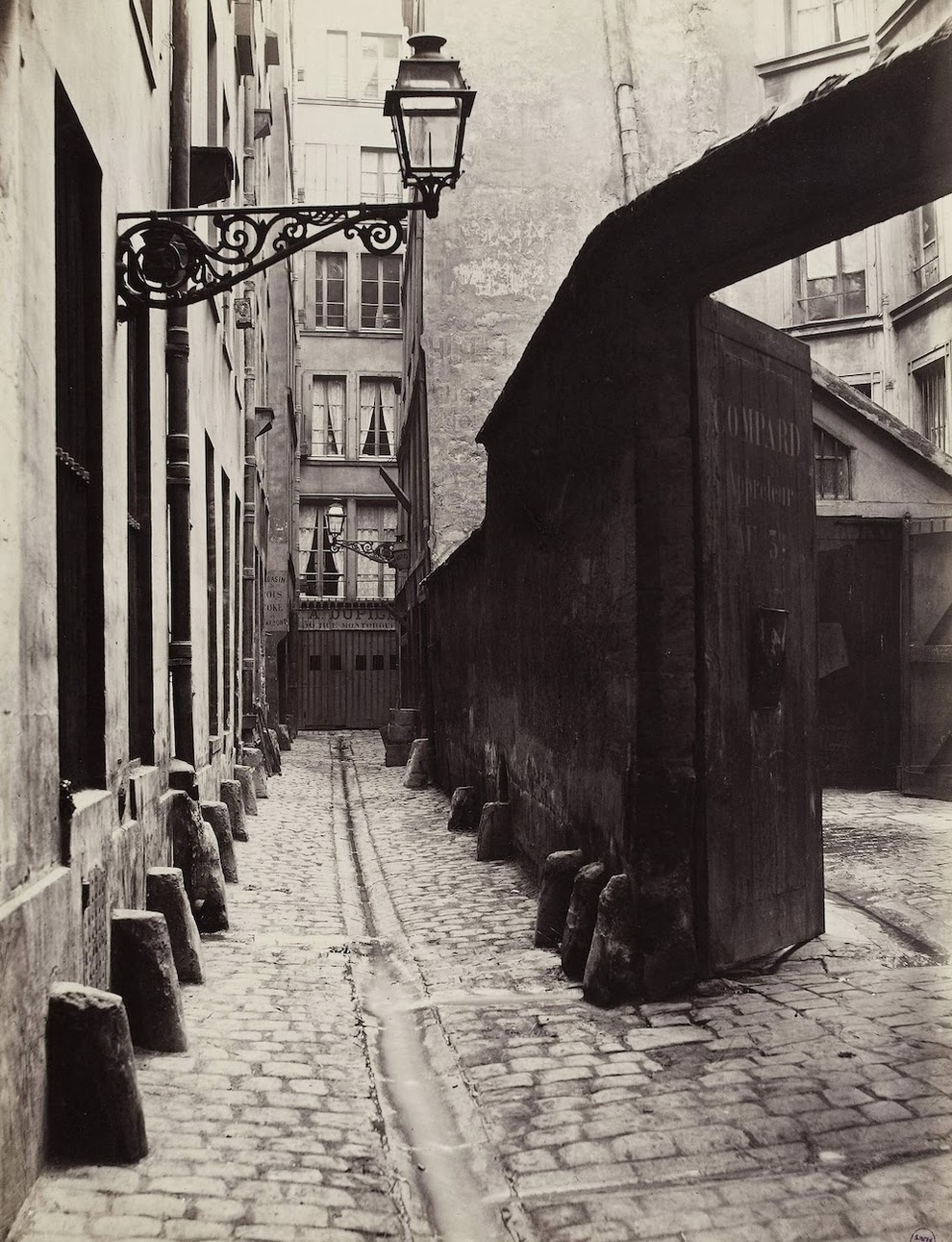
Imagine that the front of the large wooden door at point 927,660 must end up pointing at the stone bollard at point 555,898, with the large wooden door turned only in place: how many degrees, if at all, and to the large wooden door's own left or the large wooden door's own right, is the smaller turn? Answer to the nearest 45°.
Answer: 0° — it already faces it

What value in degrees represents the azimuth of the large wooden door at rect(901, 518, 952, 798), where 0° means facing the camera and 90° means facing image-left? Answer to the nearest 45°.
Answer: approximately 0°

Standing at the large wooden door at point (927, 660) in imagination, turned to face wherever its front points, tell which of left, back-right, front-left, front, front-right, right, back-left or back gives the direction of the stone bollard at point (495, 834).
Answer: front-right

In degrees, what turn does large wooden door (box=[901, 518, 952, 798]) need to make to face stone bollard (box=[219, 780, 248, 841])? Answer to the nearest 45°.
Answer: approximately 45° to its right

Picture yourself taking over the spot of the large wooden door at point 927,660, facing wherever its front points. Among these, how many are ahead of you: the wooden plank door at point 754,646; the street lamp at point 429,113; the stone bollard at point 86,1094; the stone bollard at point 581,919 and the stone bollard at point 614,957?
5

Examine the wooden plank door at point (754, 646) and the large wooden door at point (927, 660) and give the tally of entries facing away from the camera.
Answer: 0

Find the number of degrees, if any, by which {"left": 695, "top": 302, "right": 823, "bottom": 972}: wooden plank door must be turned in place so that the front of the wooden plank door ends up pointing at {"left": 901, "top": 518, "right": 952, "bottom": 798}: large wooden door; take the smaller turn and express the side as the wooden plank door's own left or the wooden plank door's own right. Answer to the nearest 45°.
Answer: approximately 135° to the wooden plank door's own left

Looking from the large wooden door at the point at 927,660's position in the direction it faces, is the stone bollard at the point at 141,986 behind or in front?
in front

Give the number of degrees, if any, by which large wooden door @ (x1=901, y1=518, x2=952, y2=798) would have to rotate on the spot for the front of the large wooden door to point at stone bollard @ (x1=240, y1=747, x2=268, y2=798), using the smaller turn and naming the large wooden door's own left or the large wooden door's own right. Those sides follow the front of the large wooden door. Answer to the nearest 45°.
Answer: approximately 90° to the large wooden door's own right

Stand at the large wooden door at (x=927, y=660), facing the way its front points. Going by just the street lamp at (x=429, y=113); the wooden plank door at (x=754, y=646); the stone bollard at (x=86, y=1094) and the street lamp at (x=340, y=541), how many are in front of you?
3

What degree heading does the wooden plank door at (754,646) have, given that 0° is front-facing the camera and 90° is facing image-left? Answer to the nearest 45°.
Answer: approximately 315°
